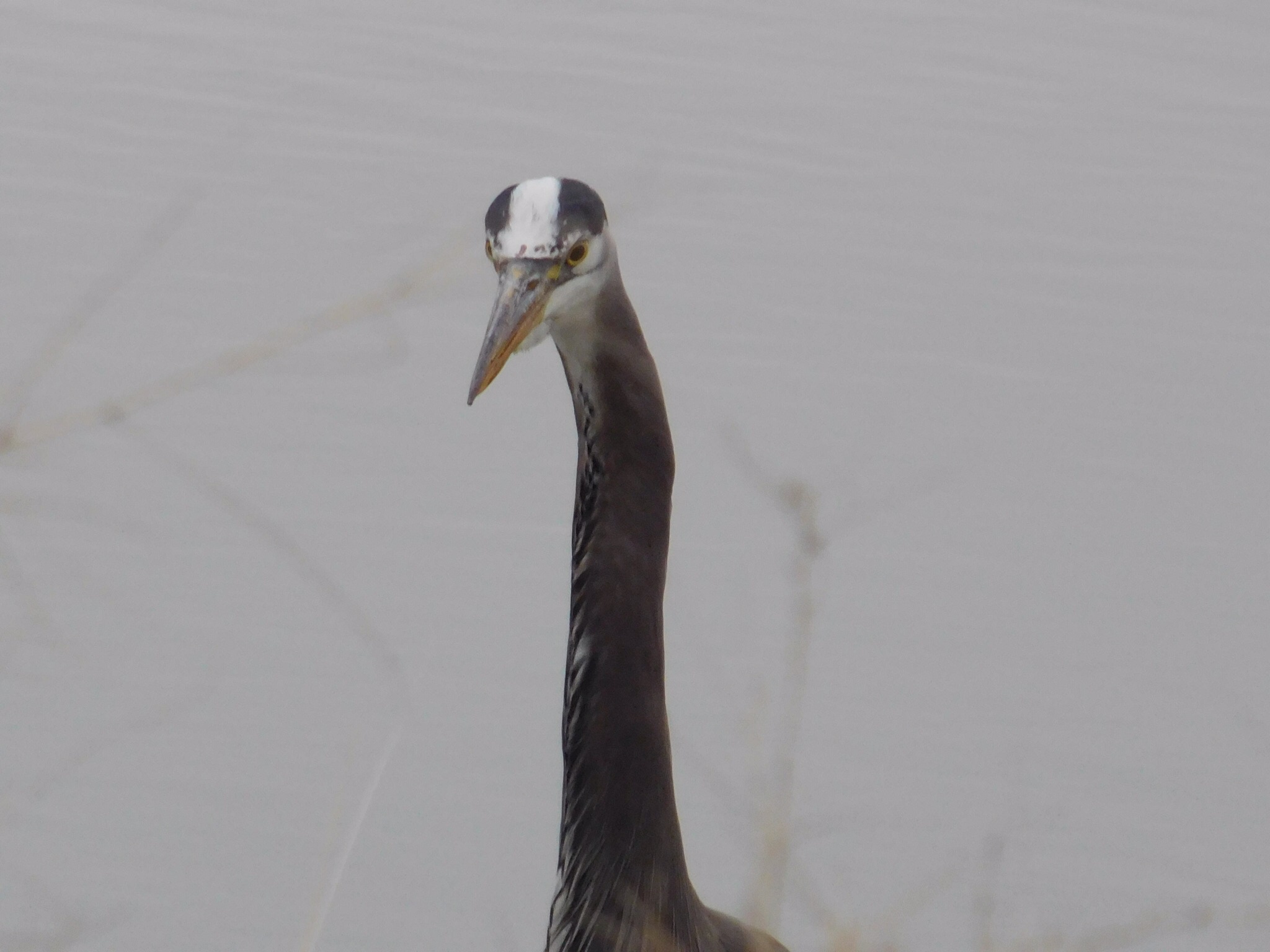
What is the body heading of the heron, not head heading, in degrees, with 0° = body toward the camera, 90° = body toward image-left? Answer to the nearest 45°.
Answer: approximately 45°

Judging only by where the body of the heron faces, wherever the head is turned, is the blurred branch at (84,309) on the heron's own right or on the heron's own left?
on the heron's own right
